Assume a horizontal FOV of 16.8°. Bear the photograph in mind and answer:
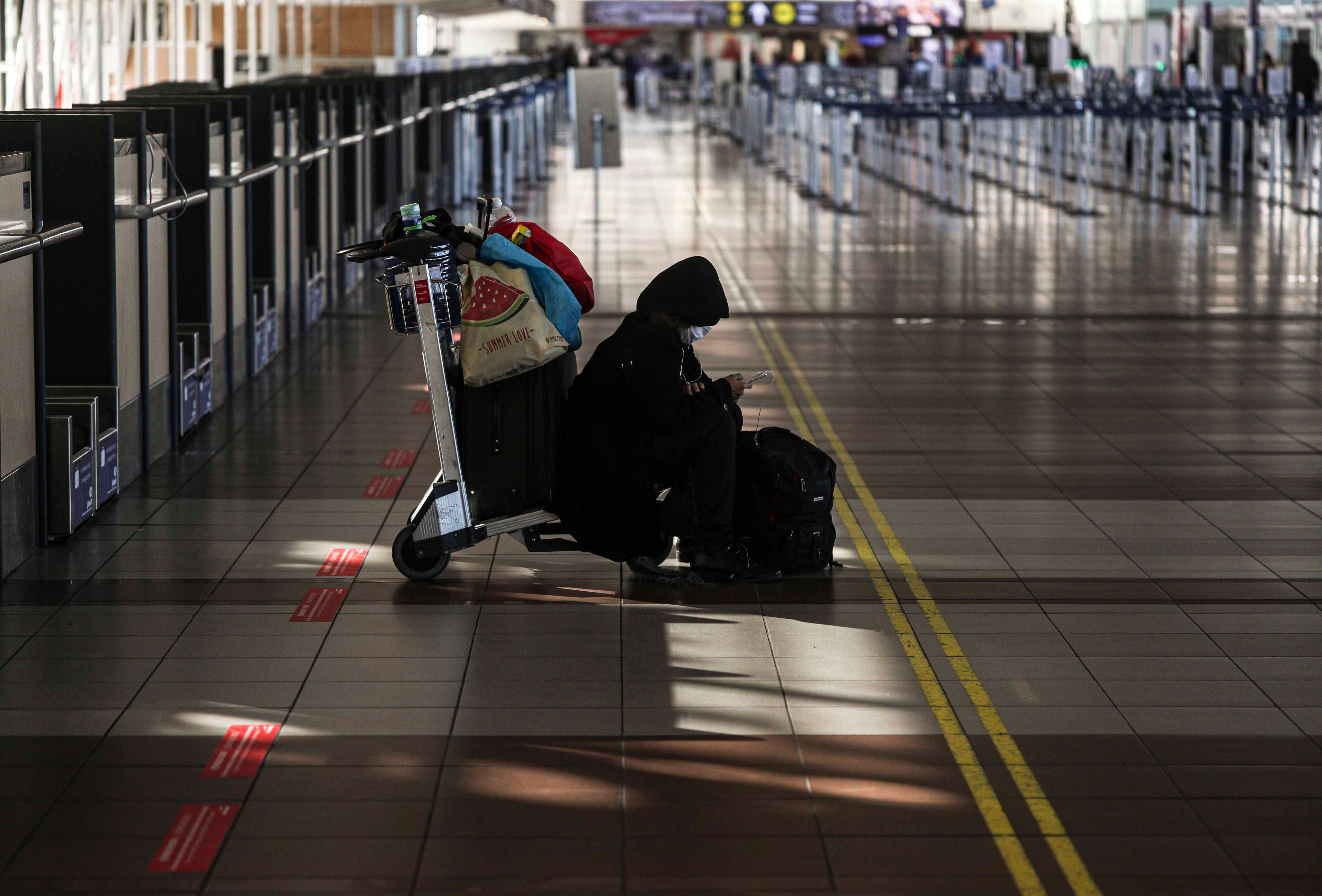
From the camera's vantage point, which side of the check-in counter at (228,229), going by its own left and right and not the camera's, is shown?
right

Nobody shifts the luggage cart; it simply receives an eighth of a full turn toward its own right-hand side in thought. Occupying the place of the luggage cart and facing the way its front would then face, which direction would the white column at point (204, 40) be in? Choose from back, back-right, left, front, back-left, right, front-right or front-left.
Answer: back-left

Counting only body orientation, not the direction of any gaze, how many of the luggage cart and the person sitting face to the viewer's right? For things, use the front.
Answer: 2

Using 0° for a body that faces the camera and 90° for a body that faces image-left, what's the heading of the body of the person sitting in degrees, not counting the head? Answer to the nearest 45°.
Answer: approximately 270°

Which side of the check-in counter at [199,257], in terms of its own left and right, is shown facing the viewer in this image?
right

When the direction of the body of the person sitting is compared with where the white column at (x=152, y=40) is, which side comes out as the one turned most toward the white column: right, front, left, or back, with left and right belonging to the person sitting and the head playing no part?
left

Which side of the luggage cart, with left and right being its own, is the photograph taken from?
right

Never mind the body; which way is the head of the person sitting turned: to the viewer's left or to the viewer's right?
to the viewer's right

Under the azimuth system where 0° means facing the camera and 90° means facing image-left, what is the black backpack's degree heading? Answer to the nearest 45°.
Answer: approximately 315°

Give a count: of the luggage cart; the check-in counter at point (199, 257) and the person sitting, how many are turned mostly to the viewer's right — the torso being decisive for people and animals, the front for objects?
3

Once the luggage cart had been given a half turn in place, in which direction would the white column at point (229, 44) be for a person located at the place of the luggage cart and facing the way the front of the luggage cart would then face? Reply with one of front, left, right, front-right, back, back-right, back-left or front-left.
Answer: right

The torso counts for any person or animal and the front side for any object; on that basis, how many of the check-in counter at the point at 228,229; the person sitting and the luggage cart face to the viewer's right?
3
